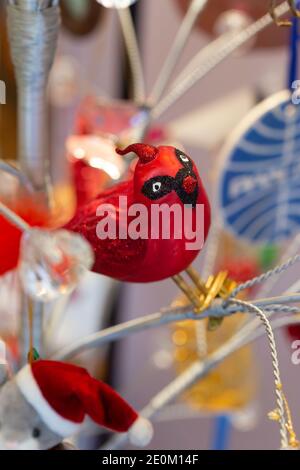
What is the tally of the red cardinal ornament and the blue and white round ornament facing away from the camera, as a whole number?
0

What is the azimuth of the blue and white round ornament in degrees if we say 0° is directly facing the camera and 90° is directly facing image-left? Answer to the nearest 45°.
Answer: approximately 0°
